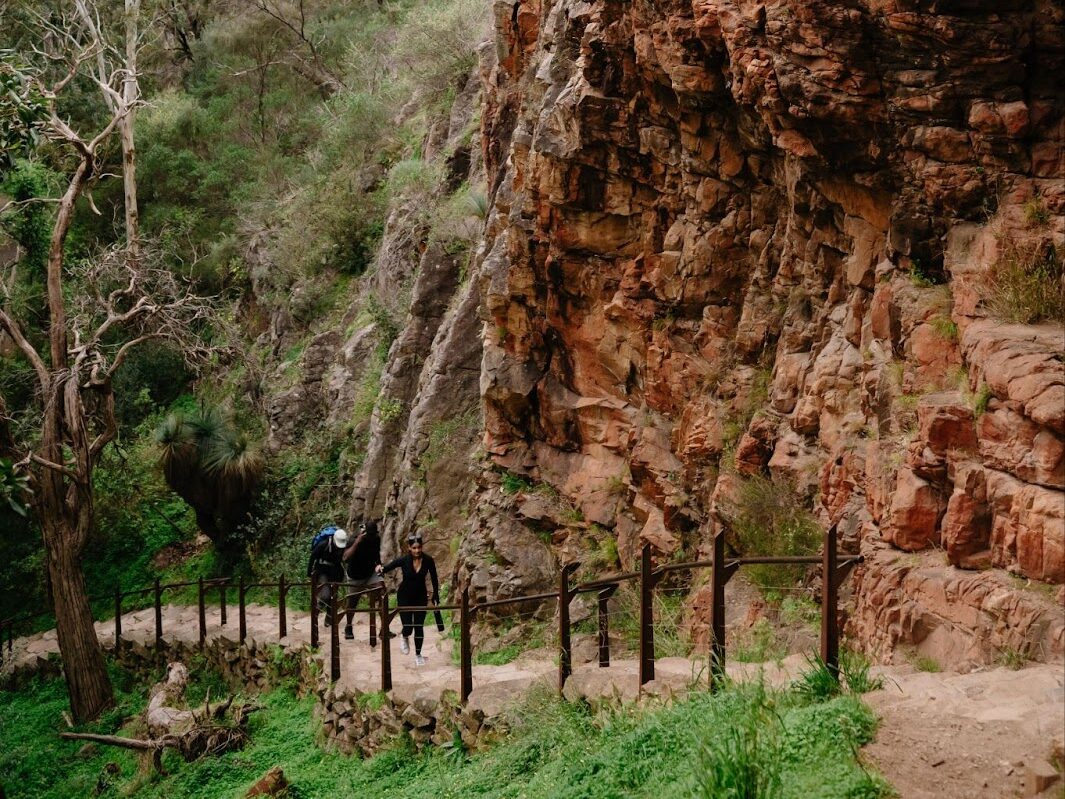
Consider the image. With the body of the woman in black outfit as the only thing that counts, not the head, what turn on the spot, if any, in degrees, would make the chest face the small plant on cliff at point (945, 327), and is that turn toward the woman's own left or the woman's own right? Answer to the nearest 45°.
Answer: approximately 45° to the woman's own left

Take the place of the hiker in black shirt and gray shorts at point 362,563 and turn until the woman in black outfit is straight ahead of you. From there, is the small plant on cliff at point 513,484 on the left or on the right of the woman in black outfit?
left

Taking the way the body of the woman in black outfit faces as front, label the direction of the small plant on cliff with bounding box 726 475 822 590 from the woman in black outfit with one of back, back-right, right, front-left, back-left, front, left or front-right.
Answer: front-left

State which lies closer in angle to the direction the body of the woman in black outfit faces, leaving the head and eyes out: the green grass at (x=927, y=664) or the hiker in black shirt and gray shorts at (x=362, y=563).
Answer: the green grass

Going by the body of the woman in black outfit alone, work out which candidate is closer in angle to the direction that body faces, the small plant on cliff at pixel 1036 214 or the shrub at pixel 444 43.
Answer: the small plant on cliff

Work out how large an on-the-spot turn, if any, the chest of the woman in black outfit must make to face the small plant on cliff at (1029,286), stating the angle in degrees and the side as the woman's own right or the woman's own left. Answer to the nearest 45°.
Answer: approximately 45° to the woman's own left

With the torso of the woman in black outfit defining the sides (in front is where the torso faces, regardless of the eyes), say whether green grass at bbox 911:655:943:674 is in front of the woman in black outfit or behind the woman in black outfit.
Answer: in front

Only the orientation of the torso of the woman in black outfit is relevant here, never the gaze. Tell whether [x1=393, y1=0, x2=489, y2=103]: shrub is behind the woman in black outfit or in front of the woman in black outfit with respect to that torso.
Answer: behind

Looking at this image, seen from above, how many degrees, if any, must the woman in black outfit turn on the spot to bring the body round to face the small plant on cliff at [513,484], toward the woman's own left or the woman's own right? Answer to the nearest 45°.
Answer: approximately 135° to the woman's own left

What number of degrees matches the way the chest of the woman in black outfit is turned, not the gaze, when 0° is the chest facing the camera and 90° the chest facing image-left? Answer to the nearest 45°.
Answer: approximately 0°
